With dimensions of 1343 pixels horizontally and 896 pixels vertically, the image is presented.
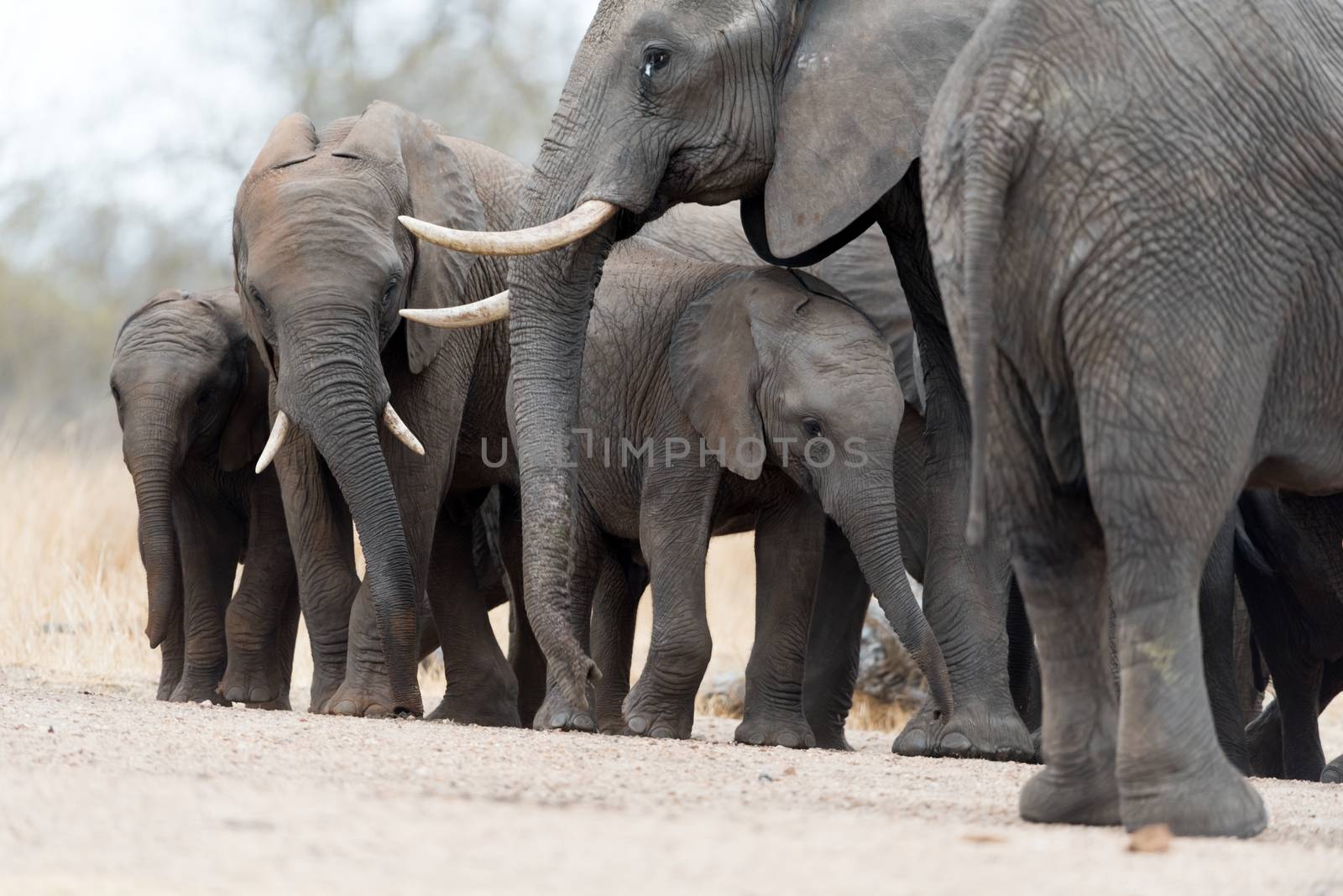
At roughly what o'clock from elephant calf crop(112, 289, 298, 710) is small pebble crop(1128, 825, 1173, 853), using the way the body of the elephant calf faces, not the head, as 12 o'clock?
The small pebble is roughly at 10 o'clock from the elephant calf.

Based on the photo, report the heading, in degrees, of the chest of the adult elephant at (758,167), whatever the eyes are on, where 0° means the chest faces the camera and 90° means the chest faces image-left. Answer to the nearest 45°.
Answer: approximately 90°

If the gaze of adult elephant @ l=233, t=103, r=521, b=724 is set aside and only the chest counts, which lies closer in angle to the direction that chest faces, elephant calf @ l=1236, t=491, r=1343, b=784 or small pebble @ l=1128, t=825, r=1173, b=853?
the small pebble

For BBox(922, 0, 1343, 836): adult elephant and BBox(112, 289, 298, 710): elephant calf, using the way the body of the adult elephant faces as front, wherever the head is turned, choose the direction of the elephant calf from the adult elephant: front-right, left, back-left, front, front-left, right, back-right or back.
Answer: left

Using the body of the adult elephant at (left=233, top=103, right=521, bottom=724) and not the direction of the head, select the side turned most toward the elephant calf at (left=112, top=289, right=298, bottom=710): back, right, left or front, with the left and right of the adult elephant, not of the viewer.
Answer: right

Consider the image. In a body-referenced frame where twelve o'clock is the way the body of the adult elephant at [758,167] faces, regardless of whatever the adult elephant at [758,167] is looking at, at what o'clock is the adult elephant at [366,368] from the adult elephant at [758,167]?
the adult elephant at [366,368] is roughly at 1 o'clock from the adult elephant at [758,167].

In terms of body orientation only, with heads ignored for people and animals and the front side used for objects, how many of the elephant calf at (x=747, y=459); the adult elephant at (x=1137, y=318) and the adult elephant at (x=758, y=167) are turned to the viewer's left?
1

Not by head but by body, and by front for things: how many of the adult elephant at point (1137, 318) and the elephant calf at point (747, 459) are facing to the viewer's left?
0

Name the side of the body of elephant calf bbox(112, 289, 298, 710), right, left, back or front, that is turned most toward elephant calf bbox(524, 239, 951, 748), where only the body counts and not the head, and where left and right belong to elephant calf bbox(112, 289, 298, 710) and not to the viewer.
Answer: left

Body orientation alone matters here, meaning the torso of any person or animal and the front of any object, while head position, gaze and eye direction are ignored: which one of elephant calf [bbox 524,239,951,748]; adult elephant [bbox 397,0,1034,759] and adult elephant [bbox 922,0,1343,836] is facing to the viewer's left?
adult elephant [bbox 397,0,1034,759]

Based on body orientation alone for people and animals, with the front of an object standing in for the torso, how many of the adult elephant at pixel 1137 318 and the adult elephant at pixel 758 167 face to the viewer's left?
1

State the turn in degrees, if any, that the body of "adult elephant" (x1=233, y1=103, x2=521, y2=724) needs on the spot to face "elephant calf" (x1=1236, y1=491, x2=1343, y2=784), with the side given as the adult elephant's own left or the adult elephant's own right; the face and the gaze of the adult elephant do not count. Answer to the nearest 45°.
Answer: approximately 135° to the adult elephant's own left

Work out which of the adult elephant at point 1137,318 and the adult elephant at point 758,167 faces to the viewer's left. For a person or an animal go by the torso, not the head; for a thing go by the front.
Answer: the adult elephant at point 758,167

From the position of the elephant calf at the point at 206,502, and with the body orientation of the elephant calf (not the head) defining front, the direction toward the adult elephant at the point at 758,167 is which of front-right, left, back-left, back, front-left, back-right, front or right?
left
